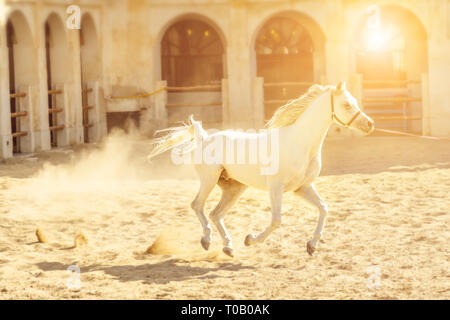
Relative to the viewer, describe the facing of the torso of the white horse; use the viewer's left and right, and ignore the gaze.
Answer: facing to the right of the viewer
